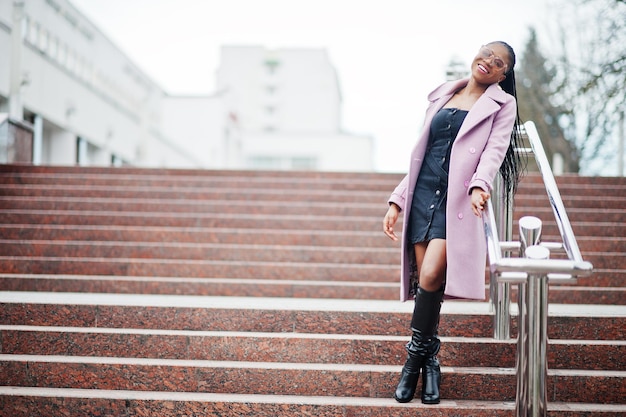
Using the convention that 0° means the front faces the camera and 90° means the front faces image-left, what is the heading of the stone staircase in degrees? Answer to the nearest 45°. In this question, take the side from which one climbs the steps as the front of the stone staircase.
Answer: approximately 0°

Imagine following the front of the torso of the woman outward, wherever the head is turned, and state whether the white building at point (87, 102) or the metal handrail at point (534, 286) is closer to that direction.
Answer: the metal handrail

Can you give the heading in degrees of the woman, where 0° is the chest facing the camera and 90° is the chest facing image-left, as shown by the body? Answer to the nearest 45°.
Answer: approximately 0°
